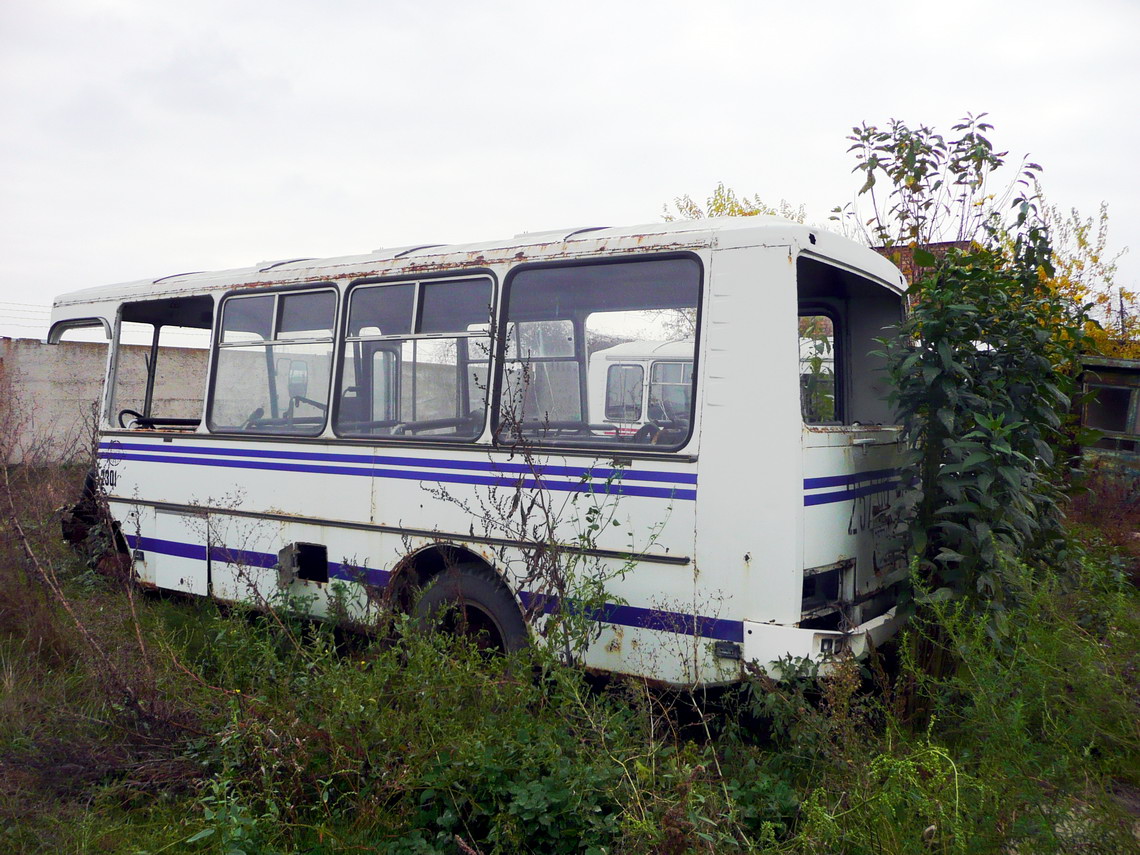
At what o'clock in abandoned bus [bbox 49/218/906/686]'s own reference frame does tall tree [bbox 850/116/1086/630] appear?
The tall tree is roughly at 5 o'clock from the abandoned bus.

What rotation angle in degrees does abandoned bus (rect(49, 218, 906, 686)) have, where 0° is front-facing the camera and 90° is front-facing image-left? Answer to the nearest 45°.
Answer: approximately 135°
